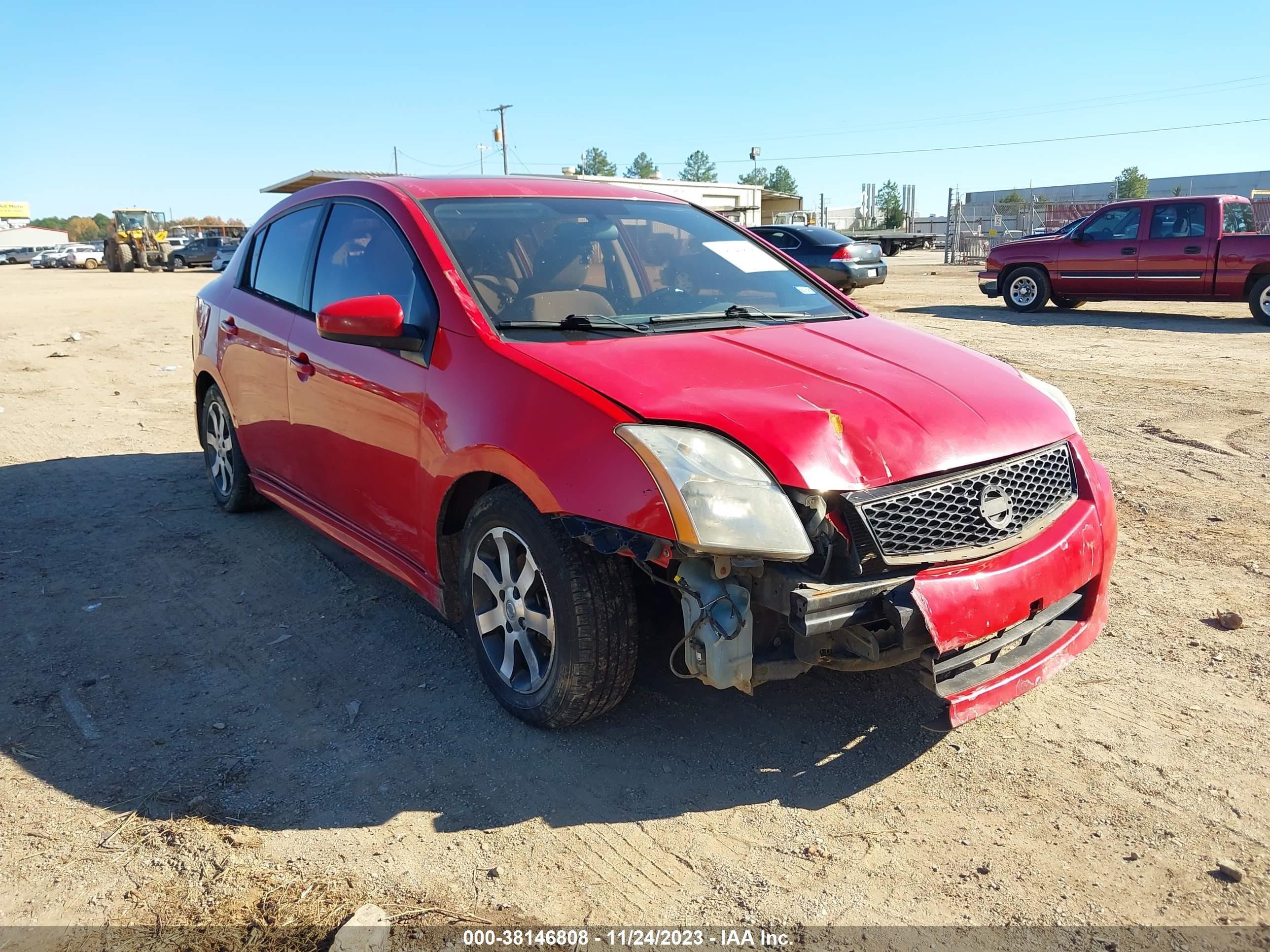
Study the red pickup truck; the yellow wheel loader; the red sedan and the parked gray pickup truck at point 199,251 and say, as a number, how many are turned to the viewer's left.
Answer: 2

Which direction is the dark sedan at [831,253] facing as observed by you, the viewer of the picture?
facing away from the viewer and to the left of the viewer

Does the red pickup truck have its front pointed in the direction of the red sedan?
no

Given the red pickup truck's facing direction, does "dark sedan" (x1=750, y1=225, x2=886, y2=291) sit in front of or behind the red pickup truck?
in front

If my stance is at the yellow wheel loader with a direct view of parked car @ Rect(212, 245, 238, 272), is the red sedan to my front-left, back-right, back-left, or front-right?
front-right

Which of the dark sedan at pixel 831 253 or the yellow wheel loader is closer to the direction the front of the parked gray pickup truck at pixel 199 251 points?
the yellow wheel loader

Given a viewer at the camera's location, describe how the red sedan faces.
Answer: facing the viewer and to the right of the viewer

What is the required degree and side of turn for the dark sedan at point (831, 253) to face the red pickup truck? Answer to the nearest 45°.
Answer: approximately 180°

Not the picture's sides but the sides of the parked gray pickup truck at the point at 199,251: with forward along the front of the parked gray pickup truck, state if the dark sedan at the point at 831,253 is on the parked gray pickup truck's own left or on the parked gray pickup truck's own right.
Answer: on the parked gray pickup truck's own left

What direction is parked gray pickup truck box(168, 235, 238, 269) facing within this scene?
to the viewer's left

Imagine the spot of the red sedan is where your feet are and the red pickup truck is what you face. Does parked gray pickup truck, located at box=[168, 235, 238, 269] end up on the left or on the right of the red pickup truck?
left

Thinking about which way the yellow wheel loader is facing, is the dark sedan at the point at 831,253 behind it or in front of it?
in front

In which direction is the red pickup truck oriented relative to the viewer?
to the viewer's left

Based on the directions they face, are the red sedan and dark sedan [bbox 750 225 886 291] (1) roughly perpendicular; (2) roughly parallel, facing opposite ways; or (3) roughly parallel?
roughly parallel, facing opposite ways

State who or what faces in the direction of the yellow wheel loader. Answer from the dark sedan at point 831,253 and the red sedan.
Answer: the dark sedan
